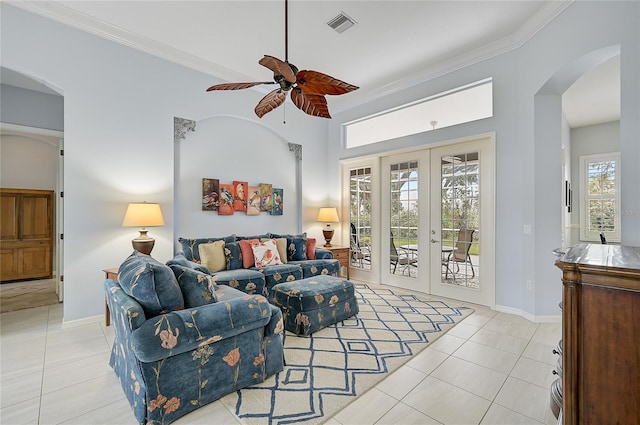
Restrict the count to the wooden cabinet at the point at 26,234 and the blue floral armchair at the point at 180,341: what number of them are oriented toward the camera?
1

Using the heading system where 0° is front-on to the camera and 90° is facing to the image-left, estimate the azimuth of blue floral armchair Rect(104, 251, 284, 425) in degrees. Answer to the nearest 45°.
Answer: approximately 225°

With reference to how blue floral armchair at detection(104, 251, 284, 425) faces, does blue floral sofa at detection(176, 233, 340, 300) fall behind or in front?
in front

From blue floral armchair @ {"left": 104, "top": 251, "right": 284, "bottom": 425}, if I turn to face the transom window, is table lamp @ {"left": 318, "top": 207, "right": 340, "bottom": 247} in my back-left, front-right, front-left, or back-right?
front-left

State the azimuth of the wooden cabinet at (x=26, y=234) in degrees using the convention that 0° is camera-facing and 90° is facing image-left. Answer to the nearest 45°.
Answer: approximately 0°

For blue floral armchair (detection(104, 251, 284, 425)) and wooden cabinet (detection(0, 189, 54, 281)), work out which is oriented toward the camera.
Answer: the wooden cabinet

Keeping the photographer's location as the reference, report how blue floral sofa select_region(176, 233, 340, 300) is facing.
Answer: facing the viewer and to the right of the viewer

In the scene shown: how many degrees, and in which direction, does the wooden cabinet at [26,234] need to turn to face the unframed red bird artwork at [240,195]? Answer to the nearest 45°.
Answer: approximately 45° to its left

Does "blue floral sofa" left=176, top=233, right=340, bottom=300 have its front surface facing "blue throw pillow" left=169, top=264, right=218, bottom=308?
no

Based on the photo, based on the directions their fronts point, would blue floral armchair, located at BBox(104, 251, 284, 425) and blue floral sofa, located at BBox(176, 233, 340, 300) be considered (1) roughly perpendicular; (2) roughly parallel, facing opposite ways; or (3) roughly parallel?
roughly perpendicular

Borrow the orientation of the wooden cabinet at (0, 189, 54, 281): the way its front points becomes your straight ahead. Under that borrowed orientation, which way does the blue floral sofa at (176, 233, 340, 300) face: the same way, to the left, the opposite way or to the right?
the same way

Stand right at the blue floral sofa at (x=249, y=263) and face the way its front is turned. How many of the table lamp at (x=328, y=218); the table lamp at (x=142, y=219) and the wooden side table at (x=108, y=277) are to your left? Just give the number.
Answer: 1

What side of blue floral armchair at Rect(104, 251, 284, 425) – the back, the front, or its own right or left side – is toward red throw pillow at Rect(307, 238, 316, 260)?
front

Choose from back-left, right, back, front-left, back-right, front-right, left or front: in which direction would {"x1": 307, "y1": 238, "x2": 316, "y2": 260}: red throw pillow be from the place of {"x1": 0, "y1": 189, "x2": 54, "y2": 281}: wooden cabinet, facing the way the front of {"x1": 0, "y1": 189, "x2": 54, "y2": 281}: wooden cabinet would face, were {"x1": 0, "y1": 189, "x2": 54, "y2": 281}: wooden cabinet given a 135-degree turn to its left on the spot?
right

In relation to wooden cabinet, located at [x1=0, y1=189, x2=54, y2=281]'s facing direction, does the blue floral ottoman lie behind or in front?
in front

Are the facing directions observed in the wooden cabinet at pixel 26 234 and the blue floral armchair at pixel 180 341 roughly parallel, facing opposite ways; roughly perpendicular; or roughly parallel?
roughly perpendicular

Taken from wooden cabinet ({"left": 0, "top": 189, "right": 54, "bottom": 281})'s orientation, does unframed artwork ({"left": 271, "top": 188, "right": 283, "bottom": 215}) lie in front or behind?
in front
